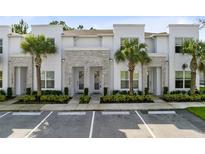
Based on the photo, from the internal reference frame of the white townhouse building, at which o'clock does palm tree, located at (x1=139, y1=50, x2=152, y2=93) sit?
The palm tree is roughly at 10 o'clock from the white townhouse building.

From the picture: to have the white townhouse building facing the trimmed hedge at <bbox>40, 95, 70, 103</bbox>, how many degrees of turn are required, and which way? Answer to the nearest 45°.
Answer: approximately 45° to its right

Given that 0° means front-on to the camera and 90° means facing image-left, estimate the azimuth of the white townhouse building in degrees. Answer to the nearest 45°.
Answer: approximately 0°
